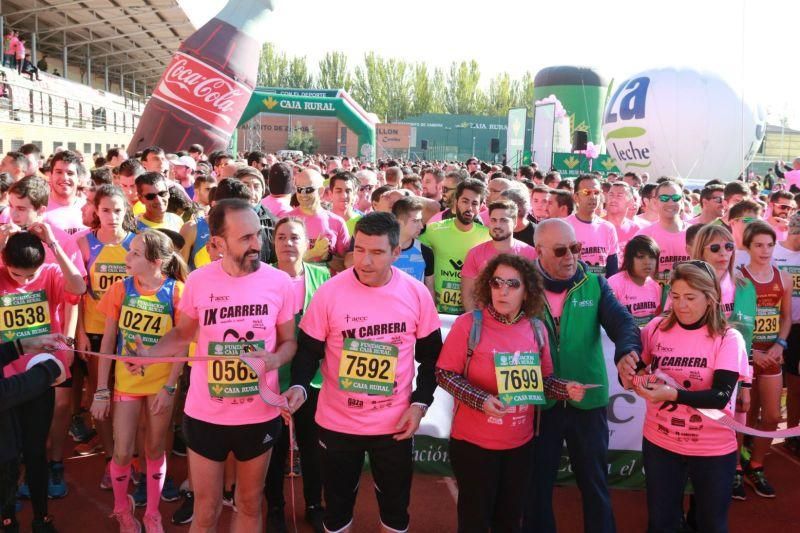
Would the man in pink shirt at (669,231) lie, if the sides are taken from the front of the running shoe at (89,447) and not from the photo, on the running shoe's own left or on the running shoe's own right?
on the running shoe's own left

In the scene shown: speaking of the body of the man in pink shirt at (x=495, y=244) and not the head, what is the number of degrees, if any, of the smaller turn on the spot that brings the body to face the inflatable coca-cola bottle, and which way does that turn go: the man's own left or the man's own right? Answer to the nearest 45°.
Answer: approximately 135° to the man's own right

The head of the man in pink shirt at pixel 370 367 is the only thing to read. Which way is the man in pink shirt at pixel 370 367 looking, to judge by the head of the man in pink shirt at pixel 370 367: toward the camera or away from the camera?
toward the camera

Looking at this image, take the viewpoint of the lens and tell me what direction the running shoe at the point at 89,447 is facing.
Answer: facing the viewer and to the left of the viewer

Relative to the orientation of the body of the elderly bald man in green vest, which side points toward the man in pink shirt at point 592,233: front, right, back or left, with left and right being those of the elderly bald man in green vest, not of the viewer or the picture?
back

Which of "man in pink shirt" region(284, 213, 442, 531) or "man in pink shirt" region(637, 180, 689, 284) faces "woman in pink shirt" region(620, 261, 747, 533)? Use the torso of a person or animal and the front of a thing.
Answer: "man in pink shirt" region(637, 180, 689, 284)

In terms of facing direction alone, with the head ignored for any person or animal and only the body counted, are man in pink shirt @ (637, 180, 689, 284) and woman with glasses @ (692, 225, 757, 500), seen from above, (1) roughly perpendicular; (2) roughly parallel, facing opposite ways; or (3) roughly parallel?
roughly parallel

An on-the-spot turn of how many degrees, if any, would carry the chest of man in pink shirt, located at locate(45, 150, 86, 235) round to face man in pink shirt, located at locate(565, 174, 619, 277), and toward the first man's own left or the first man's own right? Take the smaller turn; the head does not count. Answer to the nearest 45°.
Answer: approximately 90° to the first man's own left

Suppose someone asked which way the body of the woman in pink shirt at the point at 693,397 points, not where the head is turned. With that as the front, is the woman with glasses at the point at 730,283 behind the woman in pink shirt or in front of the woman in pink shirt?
behind

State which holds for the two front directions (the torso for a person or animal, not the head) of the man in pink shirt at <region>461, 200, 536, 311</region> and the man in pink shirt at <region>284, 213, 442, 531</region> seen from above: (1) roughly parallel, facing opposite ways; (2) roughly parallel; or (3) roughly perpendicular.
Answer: roughly parallel

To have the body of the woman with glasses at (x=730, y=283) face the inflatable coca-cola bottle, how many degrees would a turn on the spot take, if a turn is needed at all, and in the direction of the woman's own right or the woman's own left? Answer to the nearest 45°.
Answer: approximately 135° to the woman's own right

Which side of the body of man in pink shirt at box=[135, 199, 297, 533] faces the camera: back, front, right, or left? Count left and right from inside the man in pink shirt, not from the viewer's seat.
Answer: front

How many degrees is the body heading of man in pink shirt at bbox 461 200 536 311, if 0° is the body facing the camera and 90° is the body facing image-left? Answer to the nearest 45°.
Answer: approximately 0°

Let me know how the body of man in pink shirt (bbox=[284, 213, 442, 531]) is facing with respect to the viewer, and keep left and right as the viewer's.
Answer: facing the viewer

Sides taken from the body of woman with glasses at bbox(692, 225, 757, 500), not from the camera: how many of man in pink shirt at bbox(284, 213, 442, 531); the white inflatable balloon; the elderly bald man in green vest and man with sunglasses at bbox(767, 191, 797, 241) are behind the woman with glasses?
2

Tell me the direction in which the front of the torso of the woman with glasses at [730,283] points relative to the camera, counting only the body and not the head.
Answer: toward the camera

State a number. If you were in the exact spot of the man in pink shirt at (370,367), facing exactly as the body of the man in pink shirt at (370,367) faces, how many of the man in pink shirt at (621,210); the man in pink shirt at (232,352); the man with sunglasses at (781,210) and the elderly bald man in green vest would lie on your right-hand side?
1

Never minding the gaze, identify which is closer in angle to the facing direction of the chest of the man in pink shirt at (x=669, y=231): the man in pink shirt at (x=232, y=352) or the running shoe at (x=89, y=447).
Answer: the man in pink shirt
